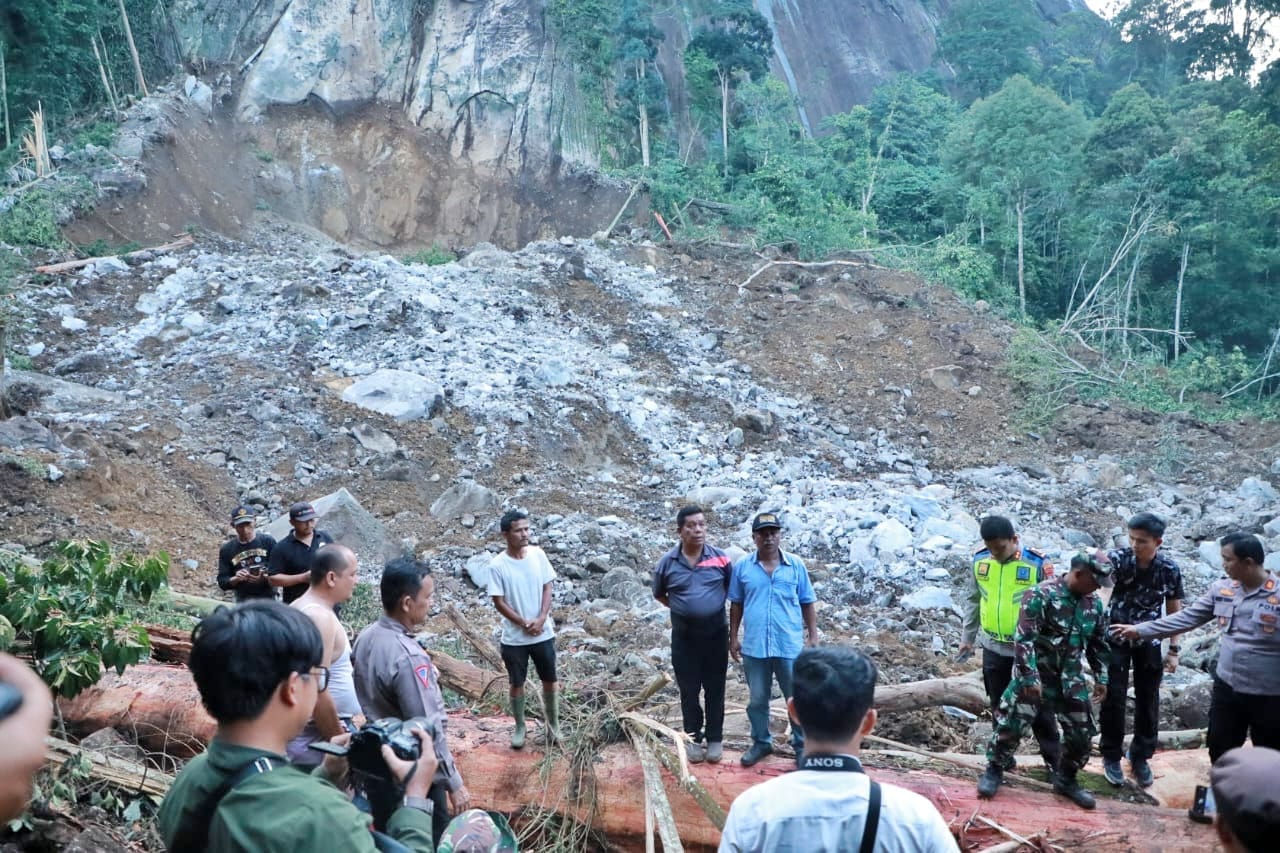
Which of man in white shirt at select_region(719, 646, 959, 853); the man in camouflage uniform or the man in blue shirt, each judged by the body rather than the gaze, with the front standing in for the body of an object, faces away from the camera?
the man in white shirt

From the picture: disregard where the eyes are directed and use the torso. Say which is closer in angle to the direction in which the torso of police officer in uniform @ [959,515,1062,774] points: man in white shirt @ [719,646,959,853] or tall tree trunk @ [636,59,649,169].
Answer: the man in white shirt

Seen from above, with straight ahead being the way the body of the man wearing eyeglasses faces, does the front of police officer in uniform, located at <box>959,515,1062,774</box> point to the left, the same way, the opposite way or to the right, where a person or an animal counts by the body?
the opposite way

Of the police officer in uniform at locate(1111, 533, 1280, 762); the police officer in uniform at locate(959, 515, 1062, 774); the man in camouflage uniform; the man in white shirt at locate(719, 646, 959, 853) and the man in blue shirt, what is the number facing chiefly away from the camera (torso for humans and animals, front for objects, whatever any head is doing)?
1

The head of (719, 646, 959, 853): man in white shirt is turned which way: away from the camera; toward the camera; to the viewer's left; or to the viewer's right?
away from the camera

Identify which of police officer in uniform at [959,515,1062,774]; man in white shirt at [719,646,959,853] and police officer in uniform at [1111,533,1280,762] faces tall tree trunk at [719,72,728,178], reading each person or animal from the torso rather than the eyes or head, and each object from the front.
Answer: the man in white shirt

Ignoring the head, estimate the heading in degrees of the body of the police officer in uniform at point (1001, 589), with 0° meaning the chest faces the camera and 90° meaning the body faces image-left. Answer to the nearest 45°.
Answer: approximately 0°

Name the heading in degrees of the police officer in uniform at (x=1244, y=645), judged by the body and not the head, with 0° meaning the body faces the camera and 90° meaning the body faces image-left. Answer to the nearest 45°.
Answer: approximately 45°
